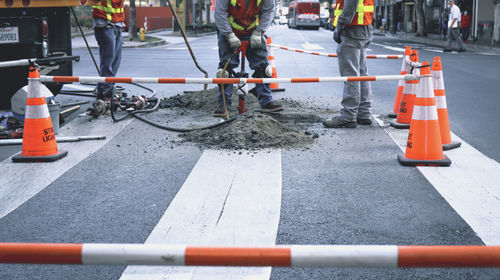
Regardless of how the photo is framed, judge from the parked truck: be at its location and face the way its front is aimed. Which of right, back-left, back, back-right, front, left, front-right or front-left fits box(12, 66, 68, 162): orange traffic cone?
back

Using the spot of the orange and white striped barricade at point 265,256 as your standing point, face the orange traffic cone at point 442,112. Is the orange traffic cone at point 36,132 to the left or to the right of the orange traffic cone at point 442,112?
left

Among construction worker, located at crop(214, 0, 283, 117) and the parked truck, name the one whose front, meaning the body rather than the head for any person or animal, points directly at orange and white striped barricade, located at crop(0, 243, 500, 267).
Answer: the construction worker

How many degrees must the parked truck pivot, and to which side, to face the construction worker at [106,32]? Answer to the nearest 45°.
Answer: approximately 45° to its right

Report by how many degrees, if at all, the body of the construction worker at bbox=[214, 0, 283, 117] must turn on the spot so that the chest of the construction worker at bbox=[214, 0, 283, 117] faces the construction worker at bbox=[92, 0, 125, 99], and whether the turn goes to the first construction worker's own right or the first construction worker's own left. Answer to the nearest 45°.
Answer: approximately 135° to the first construction worker's own right

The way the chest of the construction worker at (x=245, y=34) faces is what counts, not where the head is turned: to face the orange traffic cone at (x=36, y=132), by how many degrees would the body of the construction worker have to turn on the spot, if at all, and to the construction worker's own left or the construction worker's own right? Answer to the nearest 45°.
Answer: approximately 45° to the construction worker's own right

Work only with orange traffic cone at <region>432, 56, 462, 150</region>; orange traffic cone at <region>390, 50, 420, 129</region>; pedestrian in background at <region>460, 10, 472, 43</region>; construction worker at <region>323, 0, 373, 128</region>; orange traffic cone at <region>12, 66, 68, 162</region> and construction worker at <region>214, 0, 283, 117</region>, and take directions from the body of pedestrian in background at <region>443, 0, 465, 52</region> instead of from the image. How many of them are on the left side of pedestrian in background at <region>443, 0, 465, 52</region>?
5

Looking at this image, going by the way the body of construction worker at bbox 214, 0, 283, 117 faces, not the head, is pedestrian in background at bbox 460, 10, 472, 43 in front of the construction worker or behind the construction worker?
behind

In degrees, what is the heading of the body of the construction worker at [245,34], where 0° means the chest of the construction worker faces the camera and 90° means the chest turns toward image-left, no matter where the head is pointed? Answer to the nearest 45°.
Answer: approximately 0°

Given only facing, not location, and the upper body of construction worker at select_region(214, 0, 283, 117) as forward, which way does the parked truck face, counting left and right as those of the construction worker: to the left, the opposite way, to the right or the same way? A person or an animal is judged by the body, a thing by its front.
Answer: the opposite way

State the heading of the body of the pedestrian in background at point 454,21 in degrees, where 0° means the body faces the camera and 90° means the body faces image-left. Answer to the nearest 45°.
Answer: approximately 90°

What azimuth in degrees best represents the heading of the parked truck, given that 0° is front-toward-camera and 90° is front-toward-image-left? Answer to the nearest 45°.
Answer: approximately 180°
